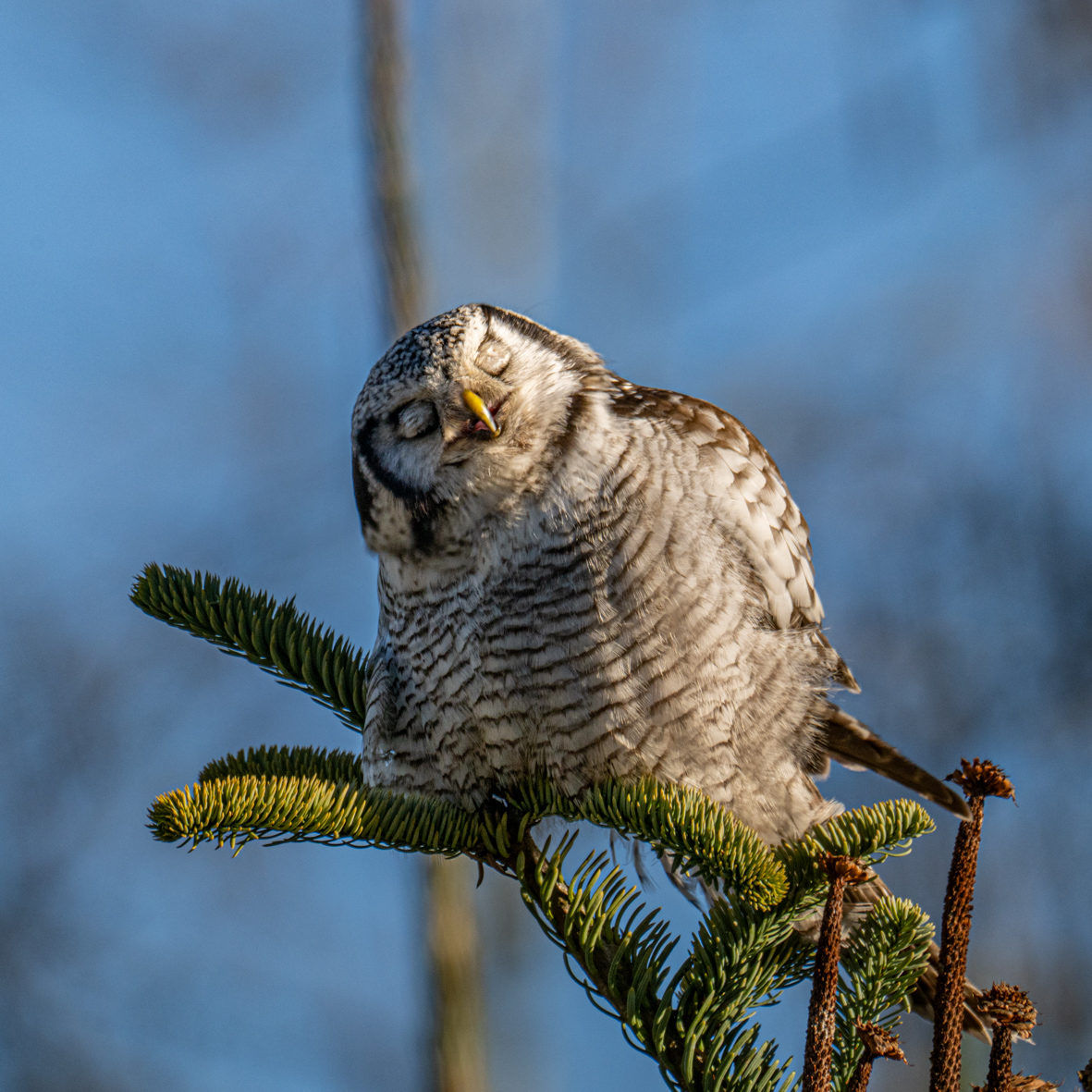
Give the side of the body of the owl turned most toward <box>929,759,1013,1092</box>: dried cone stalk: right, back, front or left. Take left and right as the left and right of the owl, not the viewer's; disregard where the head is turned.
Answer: left

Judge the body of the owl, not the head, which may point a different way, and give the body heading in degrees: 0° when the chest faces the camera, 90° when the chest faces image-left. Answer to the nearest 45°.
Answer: approximately 45°
